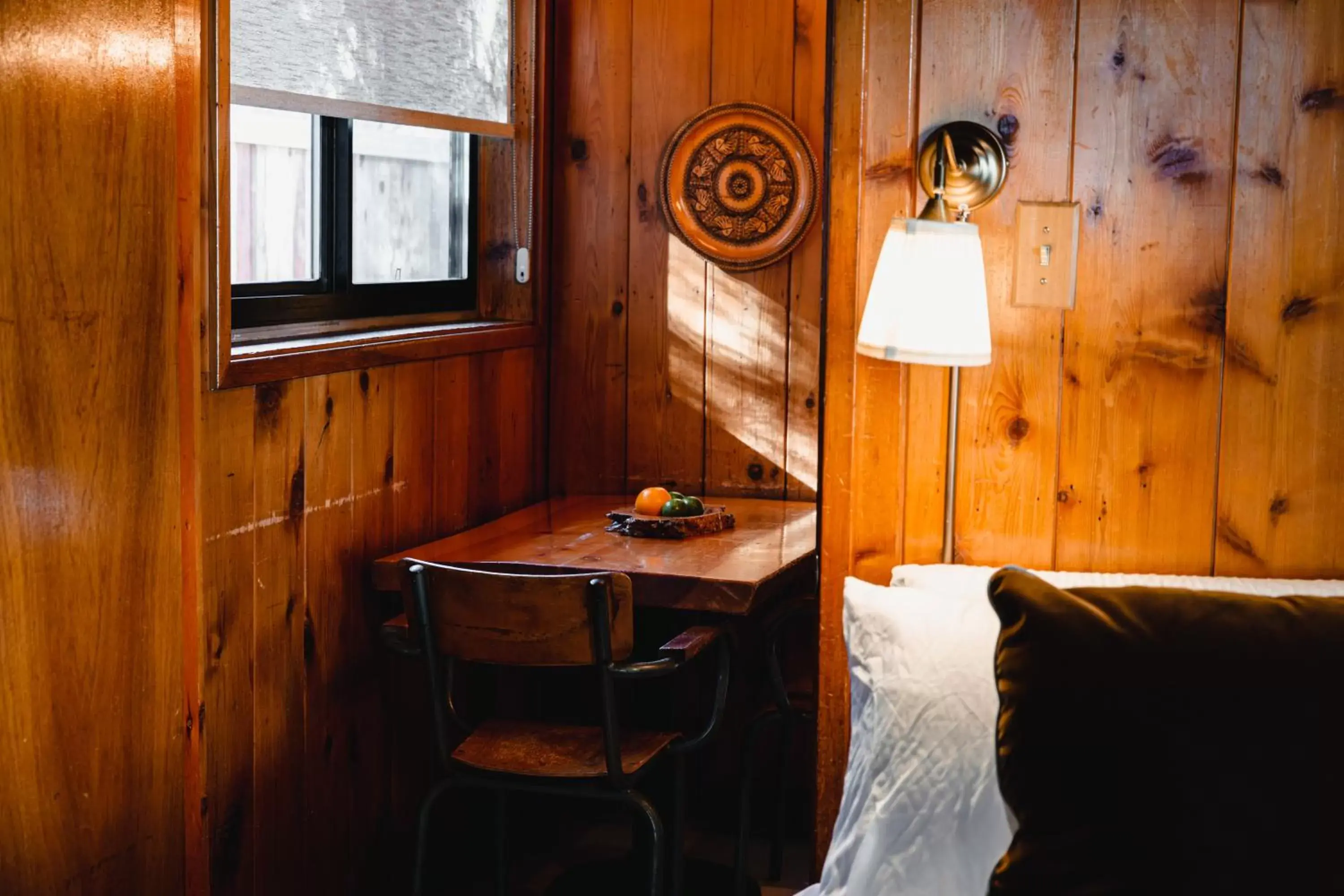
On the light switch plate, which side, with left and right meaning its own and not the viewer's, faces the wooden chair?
right

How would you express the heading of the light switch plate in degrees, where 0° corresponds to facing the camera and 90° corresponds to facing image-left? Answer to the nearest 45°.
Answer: approximately 0°

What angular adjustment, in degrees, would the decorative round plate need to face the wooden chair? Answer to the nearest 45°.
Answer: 0° — it already faces it

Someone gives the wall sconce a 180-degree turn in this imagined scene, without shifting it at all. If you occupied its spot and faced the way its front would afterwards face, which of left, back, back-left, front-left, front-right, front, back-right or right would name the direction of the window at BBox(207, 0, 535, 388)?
front-left

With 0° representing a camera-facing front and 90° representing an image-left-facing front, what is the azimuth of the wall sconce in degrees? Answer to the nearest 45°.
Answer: approximately 0°

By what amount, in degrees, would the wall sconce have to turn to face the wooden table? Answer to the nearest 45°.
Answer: approximately 135° to its right

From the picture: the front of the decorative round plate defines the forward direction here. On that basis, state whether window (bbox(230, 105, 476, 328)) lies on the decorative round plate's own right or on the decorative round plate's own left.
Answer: on the decorative round plate's own right

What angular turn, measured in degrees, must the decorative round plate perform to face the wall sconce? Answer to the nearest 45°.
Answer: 0° — it already faces it

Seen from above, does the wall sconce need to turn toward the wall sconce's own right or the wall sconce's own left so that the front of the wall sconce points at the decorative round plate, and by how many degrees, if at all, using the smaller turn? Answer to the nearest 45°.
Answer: approximately 180°
